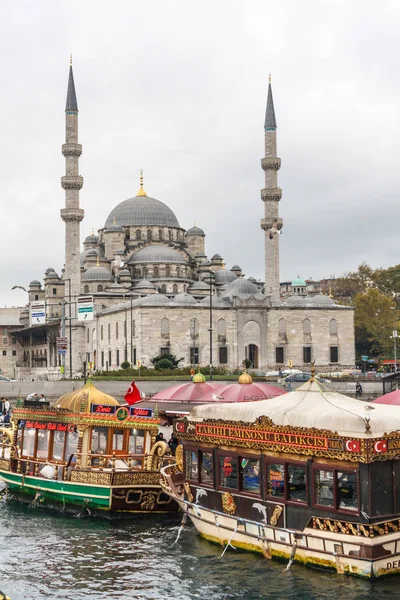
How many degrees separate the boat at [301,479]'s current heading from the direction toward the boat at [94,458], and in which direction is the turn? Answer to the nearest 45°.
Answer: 0° — it already faces it

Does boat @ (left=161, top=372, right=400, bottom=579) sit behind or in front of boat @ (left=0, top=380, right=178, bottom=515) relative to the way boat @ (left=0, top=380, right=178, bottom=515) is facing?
behind

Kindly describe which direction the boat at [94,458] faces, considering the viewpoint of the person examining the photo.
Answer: facing away from the viewer and to the left of the viewer

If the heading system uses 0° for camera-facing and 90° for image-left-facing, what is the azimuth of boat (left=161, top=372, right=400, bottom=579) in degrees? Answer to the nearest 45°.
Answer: approximately 135°
